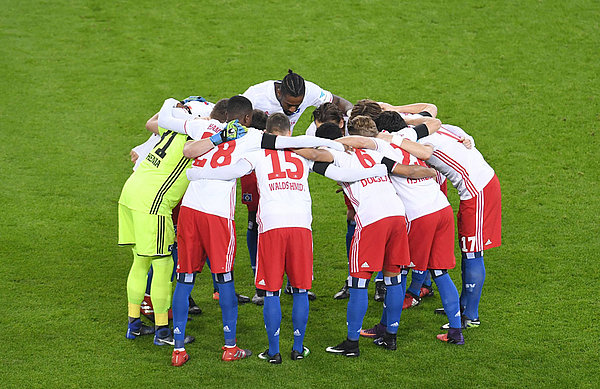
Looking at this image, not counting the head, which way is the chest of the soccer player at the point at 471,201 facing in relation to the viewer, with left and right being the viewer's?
facing to the left of the viewer

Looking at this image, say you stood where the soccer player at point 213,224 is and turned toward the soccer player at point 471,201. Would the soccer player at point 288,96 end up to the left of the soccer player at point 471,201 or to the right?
left

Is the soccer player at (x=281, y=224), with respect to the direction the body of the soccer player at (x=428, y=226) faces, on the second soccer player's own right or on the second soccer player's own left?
on the second soccer player's own left

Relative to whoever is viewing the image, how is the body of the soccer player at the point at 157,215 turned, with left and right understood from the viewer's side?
facing away from the viewer and to the right of the viewer

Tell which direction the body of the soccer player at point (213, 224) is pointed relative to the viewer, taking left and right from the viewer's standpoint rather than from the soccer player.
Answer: facing away from the viewer

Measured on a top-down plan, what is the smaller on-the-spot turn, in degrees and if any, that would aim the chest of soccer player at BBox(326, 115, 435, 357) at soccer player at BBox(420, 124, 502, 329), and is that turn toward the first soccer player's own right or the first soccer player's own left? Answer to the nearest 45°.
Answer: approximately 90° to the first soccer player's own right

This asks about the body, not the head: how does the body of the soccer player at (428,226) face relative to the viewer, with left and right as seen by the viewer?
facing away from the viewer and to the left of the viewer

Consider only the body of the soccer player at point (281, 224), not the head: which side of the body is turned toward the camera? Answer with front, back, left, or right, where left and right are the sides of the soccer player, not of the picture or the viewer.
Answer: back

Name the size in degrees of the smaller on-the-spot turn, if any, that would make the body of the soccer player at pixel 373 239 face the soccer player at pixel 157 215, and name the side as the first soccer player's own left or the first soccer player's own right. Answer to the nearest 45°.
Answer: approximately 45° to the first soccer player's own left

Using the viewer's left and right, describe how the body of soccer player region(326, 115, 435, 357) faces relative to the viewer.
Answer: facing away from the viewer and to the left of the viewer

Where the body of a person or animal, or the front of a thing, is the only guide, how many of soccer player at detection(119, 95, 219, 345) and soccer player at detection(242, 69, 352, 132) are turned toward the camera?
1
